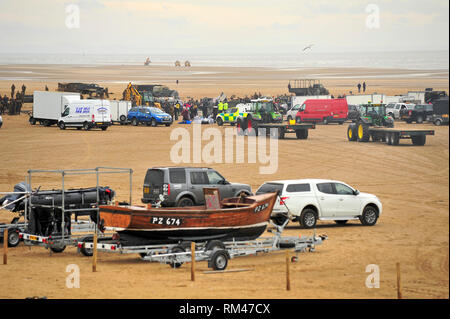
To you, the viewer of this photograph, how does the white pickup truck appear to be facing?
facing away from the viewer and to the right of the viewer

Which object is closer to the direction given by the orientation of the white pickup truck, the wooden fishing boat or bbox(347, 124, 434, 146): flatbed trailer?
the flatbed trailer

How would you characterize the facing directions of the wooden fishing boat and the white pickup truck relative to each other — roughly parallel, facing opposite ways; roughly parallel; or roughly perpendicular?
roughly parallel

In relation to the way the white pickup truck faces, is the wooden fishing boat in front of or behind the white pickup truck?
behind

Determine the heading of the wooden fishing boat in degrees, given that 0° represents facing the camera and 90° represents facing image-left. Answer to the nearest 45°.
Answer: approximately 225°

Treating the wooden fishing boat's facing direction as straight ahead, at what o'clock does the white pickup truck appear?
The white pickup truck is roughly at 12 o'clock from the wooden fishing boat.

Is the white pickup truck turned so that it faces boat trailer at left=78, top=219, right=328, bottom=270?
no

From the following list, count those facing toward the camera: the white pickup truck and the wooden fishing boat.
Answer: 0

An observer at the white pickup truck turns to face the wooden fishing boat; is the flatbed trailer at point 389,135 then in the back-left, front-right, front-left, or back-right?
back-right

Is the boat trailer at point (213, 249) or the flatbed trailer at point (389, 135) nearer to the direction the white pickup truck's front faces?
the flatbed trailer
